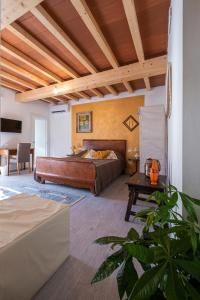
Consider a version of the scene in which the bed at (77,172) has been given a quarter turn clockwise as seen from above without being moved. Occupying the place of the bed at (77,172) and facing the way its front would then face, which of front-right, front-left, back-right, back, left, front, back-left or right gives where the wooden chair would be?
front

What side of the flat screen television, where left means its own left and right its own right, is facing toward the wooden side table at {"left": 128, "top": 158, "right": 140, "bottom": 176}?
front

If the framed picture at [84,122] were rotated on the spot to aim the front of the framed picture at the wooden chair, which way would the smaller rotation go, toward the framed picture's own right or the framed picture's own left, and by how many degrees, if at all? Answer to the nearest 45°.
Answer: approximately 45° to the framed picture's own right

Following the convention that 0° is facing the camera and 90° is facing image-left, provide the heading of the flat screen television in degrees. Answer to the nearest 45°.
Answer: approximately 315°

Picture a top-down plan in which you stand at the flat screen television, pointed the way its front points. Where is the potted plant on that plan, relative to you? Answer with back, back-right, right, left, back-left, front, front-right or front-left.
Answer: front-right

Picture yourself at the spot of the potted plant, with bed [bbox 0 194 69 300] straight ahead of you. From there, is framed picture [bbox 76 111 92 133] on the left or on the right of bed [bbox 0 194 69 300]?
right

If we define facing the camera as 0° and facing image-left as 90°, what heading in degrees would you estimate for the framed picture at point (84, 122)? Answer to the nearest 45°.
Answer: approximately 0°

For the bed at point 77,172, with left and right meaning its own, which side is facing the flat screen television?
right

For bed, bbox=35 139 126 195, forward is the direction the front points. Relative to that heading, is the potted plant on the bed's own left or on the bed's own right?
on the bed's own left

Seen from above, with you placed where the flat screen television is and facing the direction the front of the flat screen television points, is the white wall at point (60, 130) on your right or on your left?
on your left

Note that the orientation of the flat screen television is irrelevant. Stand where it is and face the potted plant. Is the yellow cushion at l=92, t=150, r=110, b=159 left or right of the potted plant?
left

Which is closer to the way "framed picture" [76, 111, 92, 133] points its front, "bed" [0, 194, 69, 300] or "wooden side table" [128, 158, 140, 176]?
the bed

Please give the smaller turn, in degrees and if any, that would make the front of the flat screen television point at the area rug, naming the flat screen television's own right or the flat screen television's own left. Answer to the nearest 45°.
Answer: approximately 45° to the flat screen television's own right

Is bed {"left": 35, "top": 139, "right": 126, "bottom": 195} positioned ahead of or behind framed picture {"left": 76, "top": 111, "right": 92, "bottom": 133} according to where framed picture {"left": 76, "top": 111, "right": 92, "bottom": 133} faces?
ahead
